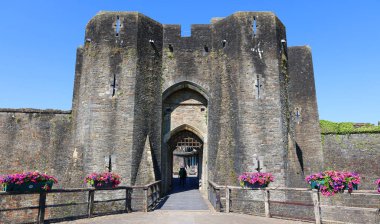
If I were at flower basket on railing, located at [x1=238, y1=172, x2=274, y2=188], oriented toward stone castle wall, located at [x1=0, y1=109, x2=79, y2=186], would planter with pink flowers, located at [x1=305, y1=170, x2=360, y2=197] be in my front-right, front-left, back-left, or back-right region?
back-left

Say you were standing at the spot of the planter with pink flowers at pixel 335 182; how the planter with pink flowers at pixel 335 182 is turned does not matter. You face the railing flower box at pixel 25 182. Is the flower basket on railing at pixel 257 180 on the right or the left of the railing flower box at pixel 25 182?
right

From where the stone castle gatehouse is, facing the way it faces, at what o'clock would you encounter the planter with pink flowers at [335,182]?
The planter with pink flowers is roughly at 11 o'clock from the stone castle gatehouse.

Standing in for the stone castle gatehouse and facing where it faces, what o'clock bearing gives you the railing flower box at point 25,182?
The railing flower box is roughly at 1 o'clock from the stone castle gatehouse.

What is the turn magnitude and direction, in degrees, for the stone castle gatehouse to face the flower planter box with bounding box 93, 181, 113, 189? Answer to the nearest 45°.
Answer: approximately 45° to its right

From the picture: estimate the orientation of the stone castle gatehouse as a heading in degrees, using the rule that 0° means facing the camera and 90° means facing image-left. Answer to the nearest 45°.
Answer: approximately 0°

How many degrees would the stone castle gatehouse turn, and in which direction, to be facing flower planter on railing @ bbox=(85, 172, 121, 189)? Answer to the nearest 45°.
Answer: approximately 45° to its right
